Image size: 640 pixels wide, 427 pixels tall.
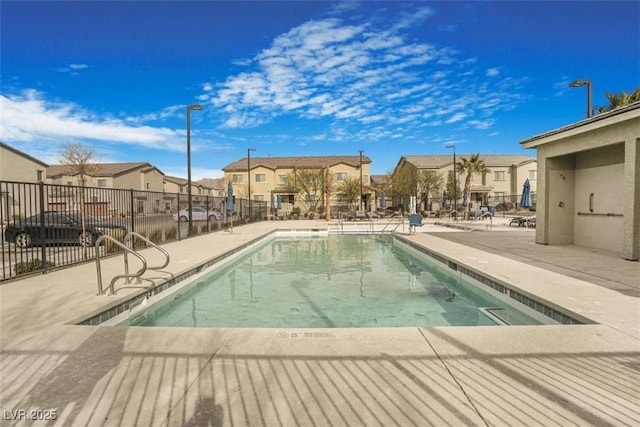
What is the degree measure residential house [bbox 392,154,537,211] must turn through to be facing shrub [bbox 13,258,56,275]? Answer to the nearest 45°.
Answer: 0° — it already faces it

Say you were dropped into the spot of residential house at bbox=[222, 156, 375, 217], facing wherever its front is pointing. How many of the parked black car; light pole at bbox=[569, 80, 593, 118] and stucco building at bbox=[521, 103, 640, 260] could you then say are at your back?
0

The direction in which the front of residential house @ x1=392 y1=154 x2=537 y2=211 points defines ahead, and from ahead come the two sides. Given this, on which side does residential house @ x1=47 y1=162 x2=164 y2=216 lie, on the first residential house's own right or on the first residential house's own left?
on the first residential house's own right

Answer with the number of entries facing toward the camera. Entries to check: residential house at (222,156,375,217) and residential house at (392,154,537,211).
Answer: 2

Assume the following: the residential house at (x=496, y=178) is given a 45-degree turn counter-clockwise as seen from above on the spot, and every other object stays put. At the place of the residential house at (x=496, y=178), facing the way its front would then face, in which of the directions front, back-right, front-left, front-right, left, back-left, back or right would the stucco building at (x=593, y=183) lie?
front-right

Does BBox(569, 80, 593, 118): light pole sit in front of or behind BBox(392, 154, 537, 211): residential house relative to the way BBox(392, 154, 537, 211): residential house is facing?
in front

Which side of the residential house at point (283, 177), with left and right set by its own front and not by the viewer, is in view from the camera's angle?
front

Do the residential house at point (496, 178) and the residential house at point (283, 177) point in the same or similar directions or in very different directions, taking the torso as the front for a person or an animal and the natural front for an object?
same or similar directions

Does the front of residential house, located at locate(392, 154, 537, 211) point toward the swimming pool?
yes

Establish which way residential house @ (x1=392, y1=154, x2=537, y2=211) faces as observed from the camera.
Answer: facing the viewer

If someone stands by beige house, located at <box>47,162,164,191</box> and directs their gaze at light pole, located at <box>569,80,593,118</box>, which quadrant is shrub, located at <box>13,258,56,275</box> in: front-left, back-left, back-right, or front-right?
front-right

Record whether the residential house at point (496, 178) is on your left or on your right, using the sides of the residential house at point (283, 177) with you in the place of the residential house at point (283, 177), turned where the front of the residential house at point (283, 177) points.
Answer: on your left

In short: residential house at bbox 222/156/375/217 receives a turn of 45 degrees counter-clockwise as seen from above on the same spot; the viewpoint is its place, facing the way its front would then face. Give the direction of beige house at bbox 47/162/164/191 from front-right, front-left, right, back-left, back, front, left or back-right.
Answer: back-right

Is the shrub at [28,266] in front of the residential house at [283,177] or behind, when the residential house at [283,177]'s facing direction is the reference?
in front

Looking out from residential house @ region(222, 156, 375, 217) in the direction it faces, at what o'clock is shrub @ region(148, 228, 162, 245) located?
The shrub is roughly at 12 o'clock from the residential house.

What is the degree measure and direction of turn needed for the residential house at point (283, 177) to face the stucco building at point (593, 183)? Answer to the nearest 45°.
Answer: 0° — it already faces it

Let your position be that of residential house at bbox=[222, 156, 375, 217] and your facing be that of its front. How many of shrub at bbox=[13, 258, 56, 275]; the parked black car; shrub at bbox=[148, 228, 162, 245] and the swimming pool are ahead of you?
4
